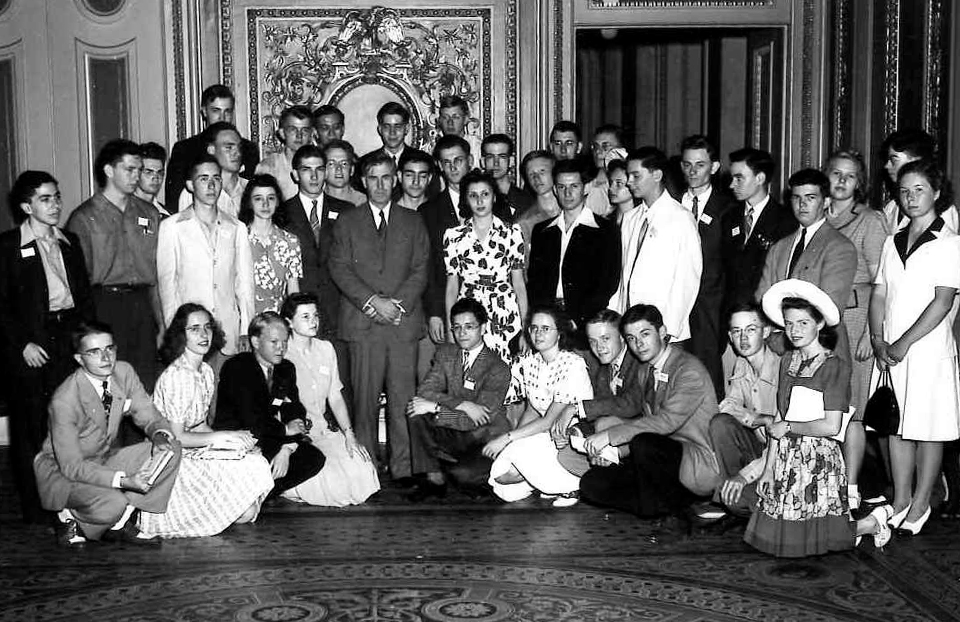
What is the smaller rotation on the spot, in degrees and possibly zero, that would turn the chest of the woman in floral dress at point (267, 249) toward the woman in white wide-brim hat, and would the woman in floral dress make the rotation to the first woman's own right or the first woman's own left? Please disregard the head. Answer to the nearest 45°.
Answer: approximately 45° to the first woman's own left

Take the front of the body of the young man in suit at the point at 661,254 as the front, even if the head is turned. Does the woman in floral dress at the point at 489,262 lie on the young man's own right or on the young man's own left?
on the young man's own right

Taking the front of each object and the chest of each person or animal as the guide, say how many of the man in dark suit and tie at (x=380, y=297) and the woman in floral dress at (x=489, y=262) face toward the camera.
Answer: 2

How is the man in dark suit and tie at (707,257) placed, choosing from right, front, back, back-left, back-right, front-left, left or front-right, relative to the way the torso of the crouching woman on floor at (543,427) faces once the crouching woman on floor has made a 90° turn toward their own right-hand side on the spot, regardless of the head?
right

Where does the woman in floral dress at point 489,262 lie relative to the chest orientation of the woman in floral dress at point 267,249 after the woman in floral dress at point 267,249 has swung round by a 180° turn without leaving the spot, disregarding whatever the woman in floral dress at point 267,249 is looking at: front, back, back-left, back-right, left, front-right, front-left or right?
right

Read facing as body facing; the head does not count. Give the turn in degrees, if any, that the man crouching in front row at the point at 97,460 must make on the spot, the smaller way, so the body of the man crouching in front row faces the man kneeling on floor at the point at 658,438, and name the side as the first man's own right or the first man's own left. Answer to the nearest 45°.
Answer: approximately 45° to the first man's own left

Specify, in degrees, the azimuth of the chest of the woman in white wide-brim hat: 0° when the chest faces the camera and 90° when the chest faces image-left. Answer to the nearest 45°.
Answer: approximately 45°

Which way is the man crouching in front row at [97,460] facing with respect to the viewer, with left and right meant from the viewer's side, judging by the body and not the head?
facing the viewer and to the right of the viewer

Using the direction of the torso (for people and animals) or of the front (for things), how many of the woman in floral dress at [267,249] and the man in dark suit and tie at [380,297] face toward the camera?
2

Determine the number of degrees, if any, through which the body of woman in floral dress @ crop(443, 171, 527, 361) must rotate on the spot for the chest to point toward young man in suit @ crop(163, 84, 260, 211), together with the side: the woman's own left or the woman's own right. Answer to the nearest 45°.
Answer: approximately 135° to the woman's own right

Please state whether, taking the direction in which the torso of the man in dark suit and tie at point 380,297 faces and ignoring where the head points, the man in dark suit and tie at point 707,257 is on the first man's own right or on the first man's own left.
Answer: on the first man's own left
